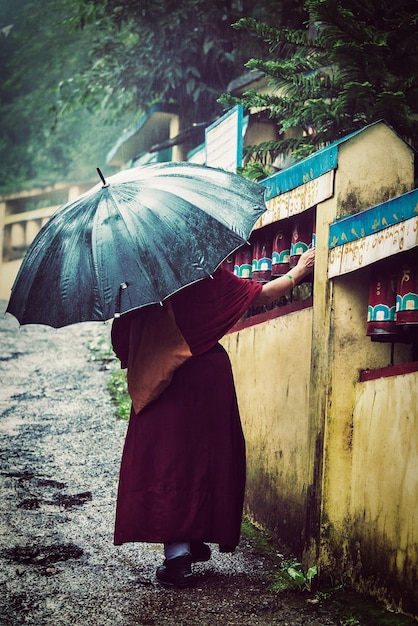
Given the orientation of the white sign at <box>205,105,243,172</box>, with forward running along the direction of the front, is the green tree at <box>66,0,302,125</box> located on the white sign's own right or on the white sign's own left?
on the white sign's own right

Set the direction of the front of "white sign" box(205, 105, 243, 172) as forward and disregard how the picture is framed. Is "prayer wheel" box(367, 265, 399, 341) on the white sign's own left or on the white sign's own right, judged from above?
on the white sign's own left

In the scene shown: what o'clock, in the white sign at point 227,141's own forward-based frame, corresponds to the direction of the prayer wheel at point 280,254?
The prayer wheel is roughly at 10 o'clock from the white sign.

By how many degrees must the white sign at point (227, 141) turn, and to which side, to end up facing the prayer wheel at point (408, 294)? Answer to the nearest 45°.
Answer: approximately 45° to its left

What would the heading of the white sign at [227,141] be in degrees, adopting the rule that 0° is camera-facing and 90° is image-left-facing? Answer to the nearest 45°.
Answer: approximately 45°
